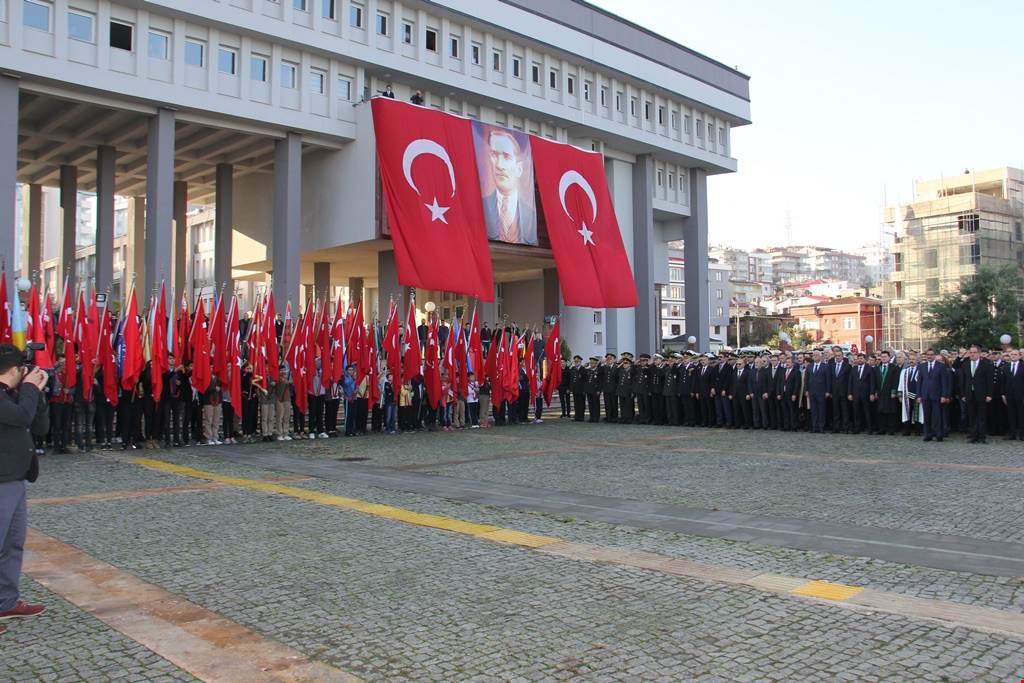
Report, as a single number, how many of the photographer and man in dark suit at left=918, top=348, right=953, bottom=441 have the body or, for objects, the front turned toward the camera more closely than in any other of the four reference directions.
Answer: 1

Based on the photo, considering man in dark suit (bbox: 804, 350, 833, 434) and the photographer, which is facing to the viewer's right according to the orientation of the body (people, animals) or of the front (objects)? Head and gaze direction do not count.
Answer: the photographer

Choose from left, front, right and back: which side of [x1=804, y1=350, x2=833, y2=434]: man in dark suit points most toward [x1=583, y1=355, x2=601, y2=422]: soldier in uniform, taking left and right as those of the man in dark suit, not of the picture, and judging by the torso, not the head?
right

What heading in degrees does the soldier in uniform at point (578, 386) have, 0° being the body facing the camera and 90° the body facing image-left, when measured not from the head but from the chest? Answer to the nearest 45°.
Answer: approximately 45°

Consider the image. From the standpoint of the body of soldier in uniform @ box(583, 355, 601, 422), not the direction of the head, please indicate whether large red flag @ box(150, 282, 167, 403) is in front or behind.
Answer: in front

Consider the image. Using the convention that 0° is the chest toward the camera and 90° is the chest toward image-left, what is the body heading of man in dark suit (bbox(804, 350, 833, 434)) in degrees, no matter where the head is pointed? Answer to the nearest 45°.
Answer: approximately 45°

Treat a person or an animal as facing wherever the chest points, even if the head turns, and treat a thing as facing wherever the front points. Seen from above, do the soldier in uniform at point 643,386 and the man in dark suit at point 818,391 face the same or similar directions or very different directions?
same or similar directions

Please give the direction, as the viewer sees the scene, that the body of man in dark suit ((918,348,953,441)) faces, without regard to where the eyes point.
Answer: toward the camera

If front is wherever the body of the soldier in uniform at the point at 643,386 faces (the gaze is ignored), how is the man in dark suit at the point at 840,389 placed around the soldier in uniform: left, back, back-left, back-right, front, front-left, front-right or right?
left

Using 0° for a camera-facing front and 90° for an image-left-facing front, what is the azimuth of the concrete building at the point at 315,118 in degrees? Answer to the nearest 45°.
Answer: approximately 315°

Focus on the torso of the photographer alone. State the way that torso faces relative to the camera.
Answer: to the viewer's right

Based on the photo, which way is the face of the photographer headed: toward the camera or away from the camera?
away from the camera
